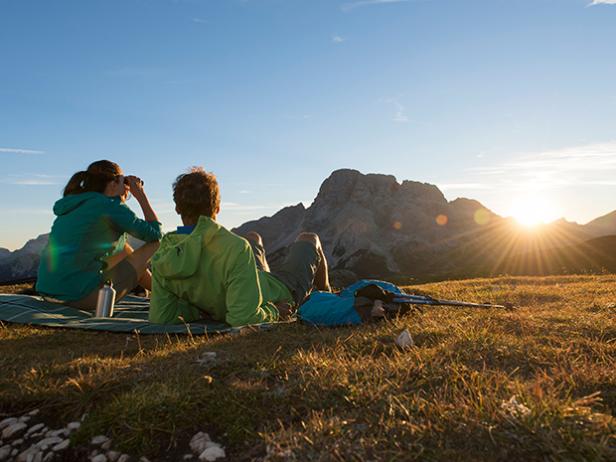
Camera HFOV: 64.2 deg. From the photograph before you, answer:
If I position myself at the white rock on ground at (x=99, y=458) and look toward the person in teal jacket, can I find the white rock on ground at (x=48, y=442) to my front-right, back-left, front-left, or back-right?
front-left

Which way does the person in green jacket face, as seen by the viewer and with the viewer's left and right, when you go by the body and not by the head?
facing away from the viewer and to the right of the viewer

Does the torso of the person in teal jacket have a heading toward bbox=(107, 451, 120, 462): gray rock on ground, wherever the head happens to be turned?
no

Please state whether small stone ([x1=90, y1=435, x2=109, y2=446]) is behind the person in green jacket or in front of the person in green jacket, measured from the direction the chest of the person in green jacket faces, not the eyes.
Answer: behind

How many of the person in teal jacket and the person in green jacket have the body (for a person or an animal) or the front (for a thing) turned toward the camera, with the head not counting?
0

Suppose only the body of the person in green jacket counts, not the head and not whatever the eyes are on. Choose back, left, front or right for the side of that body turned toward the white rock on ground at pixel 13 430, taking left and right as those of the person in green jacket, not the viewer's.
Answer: back

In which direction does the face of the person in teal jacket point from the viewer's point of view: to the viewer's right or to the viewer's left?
to the viewer's right

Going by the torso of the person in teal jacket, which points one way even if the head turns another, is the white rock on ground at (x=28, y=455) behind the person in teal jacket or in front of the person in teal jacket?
behind

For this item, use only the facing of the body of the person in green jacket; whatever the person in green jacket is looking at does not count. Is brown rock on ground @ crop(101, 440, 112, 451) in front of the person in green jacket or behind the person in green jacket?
behind

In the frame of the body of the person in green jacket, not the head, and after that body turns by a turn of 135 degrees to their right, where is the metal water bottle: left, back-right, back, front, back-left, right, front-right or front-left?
back-right

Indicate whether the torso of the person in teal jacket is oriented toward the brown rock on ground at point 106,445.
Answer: no

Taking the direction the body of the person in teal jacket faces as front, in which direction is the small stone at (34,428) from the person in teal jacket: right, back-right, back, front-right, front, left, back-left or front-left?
back-right

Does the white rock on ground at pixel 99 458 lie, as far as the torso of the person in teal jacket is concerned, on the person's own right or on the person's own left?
on the person's own right

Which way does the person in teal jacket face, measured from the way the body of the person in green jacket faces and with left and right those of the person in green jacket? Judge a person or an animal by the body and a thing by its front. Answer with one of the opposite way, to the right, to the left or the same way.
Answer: the same way

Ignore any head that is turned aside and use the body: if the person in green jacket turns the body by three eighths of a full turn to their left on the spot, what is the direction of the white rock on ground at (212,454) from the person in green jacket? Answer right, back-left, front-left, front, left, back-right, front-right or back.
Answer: left

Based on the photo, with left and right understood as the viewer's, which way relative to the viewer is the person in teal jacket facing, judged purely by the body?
facing away from the viewer and to the right of the viewer
